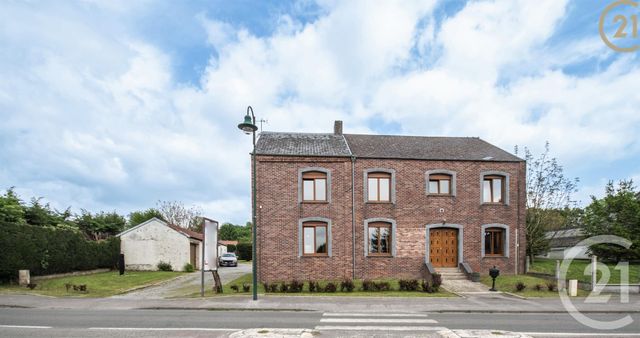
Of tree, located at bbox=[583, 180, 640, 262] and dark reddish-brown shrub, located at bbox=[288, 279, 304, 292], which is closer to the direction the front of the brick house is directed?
the dark reddish-brown shrub

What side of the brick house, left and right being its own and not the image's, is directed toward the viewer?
front

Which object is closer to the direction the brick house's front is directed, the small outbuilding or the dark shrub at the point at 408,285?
the dark shrub

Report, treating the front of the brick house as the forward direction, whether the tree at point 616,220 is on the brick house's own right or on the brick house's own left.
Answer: on the brick house's own left

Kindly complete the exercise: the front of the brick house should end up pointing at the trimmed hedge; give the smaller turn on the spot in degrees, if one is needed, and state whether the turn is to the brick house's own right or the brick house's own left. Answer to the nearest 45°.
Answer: approximately 90° to the brick house's own right
